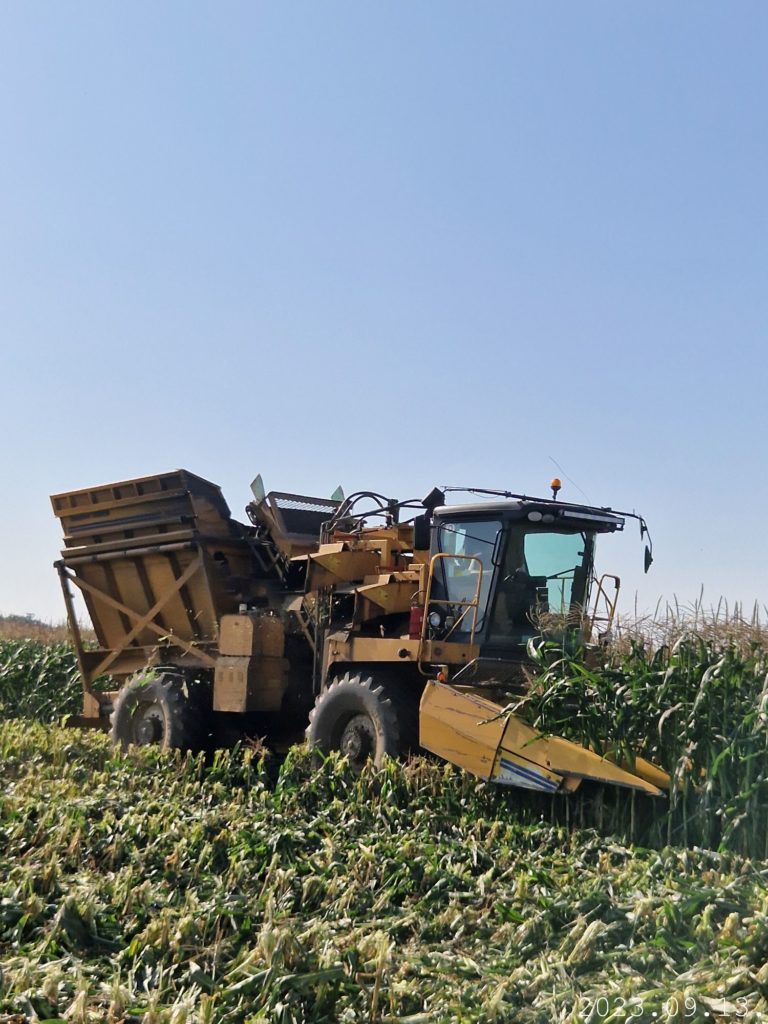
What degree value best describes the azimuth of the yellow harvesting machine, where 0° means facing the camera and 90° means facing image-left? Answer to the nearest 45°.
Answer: approximately 315°
